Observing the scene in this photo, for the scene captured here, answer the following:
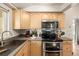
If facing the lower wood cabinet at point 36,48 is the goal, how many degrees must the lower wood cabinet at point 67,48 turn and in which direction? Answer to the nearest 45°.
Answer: approximately 90° to its right

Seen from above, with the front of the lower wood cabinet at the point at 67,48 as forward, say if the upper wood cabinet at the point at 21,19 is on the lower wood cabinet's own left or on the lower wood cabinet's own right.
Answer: on the lower wood cabinet's own right

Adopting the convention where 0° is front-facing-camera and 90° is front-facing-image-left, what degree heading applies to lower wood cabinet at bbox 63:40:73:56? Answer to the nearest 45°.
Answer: approximately 0°

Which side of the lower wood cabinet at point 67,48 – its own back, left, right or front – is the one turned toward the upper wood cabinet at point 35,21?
right
